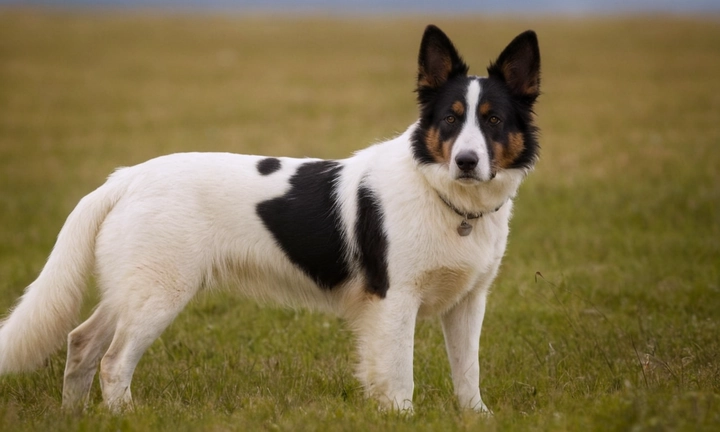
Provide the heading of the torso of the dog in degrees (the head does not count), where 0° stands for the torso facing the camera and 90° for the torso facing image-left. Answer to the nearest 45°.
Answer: approximately 270°
